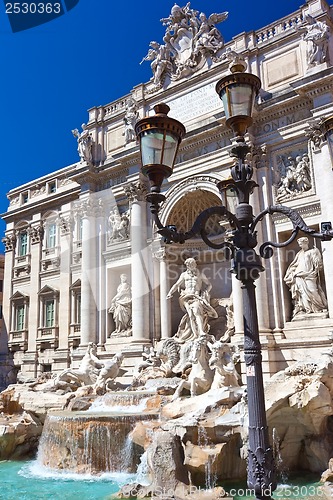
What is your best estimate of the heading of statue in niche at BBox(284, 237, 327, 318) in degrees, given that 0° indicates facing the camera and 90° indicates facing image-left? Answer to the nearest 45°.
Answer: approximately 45°

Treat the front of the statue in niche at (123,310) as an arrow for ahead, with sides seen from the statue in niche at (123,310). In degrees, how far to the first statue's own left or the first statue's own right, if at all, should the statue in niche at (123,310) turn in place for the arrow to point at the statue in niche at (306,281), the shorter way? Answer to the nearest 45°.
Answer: approximately 90° to the first statue's own left

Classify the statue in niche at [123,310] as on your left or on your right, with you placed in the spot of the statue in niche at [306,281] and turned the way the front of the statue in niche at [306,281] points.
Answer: on your right

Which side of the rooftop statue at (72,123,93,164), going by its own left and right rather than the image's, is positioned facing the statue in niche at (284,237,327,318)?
left
